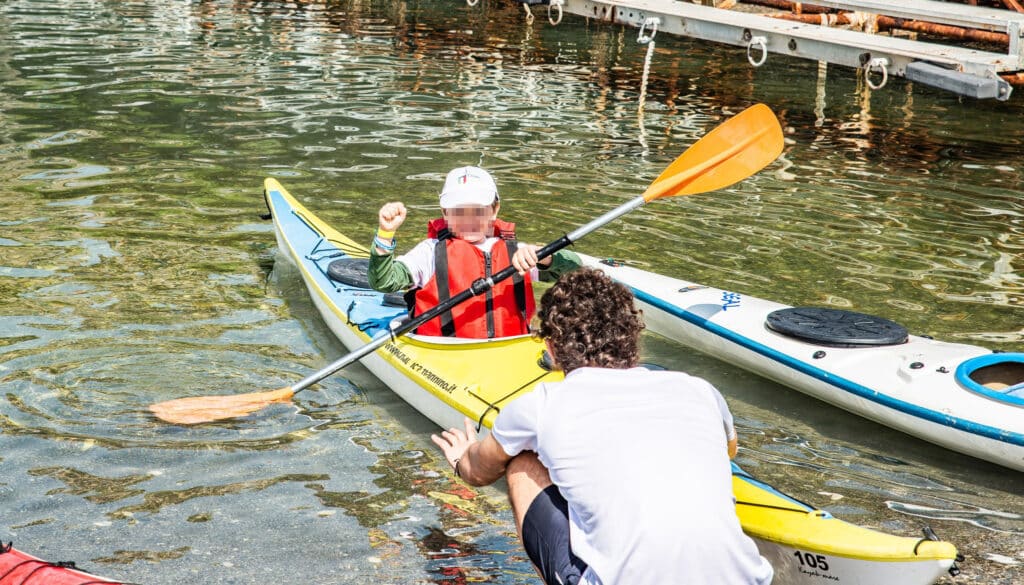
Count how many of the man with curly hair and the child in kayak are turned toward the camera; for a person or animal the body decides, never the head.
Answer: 1

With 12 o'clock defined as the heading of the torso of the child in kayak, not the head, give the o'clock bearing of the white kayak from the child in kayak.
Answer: The white kayak is roughly at 9 o'clock from the child in kayak.

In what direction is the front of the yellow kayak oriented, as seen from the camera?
facing the viewer and to the right of the viewer

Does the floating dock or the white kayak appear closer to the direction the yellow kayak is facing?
the white kayak

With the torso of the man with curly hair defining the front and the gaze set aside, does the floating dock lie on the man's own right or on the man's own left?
on the man's own right

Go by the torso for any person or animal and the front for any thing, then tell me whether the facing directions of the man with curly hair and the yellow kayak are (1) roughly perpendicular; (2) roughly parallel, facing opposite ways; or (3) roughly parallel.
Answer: roughly parallel, facing opposite ways

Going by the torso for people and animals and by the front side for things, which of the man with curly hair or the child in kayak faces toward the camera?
the child in kayak

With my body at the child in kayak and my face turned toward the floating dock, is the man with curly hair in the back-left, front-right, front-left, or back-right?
back-right

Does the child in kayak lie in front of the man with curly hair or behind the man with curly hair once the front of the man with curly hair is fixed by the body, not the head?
in front

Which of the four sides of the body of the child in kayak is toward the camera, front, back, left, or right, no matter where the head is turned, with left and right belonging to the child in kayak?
front

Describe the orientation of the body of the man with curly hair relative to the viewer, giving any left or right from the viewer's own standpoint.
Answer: facing away from the viewer and to the left of the viewer

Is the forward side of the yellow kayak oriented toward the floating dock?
no

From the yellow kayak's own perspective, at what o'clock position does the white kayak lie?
The white kayak is roughly at 10 o'clock from the yellow kayak.

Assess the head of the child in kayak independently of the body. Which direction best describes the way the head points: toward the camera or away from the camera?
toward the camera
